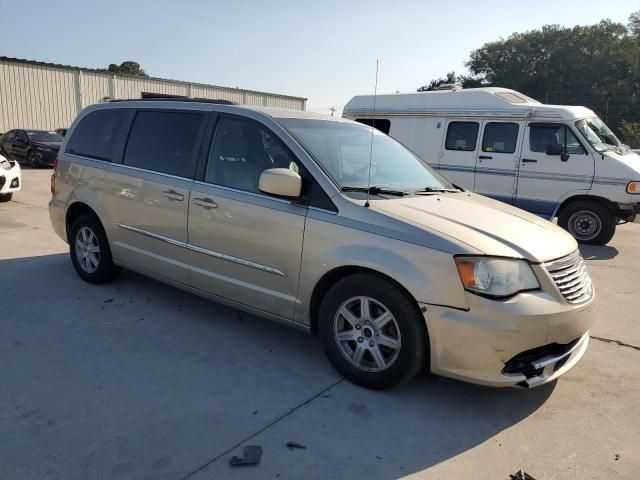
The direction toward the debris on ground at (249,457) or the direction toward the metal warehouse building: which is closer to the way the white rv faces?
the debris on ground

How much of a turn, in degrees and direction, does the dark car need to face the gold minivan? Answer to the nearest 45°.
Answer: approximately 45° to its right

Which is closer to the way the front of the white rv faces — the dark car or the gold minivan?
the gold minivan

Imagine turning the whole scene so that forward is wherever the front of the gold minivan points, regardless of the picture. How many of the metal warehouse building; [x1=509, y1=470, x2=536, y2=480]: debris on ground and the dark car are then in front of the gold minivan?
1

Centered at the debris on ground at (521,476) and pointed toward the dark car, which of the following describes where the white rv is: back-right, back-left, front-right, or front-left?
front-right

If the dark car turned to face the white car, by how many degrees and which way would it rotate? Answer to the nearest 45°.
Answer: approximately 45° to its right

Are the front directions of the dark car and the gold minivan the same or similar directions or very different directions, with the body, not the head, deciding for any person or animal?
same or similar directions

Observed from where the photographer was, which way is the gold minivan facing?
facing the viewer and to the right of the viewer

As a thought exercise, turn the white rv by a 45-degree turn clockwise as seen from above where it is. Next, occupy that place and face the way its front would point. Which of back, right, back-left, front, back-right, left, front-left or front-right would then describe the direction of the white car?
right

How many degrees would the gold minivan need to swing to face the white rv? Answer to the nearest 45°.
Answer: approximately 90° to its left

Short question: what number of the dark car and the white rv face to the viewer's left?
0

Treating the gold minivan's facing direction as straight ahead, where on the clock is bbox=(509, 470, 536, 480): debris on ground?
The debris on ground is roughly at 12 o'clock from the gold minivan.

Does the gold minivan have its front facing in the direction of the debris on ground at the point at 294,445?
no

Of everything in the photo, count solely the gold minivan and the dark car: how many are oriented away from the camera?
0

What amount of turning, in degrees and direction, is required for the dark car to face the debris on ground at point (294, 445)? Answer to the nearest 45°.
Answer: approximately 45° to its right

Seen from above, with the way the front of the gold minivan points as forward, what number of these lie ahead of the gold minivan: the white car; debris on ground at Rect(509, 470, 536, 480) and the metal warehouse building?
1

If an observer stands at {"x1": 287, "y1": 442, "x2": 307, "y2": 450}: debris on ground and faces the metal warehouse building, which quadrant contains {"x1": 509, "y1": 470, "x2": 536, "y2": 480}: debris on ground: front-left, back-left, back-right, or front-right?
back-right

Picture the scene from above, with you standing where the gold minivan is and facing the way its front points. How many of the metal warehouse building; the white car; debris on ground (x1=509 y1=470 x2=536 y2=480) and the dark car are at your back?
3
